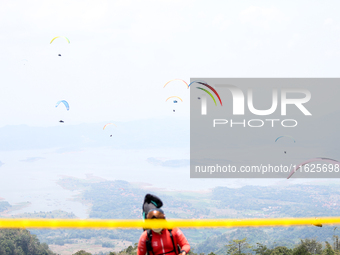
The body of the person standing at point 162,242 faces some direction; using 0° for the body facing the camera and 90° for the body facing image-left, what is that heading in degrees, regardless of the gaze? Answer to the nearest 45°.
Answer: approximately 0°
